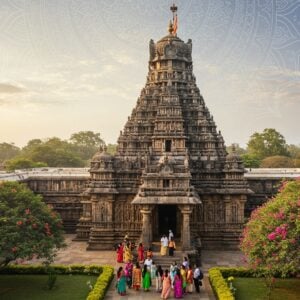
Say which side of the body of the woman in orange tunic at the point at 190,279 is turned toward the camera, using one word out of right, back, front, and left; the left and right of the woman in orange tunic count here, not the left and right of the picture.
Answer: back

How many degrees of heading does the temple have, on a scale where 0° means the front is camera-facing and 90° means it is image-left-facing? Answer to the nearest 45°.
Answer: approximately 0°

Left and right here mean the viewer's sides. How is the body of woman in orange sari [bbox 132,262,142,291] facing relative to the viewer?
facing away from the viewer

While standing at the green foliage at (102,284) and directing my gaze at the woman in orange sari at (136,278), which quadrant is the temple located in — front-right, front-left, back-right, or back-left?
front-left

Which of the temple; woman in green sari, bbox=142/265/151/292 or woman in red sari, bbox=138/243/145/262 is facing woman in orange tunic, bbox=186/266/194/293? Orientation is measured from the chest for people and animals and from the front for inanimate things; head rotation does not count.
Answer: the temple

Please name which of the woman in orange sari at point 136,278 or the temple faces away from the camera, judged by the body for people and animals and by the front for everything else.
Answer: the woman in orange sari

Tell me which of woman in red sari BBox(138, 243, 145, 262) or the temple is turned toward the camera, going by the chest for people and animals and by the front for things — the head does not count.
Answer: the temple

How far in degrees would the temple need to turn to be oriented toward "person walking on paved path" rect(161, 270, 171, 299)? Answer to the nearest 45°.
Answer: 0° — it already faces them

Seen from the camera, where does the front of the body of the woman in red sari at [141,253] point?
away from the camera

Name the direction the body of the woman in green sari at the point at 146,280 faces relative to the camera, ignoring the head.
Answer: away from the camera

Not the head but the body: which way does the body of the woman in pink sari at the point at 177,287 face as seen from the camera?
away from the camera

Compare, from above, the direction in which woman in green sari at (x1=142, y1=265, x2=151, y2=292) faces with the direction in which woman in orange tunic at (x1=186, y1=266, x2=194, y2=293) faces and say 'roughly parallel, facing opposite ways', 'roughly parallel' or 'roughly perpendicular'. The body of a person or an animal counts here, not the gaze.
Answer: roughly parallel

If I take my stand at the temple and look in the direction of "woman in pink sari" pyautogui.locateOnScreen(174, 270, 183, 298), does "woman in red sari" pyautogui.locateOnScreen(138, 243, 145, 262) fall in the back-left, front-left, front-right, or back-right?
front-right

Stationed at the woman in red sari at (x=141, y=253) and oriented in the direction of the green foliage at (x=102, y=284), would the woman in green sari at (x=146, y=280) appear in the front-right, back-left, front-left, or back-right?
front-left

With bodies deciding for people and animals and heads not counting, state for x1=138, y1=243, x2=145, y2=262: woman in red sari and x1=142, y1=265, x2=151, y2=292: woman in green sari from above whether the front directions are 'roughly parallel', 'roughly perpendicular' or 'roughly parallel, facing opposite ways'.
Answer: roughly parallel

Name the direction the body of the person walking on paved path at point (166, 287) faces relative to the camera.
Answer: away from the camera

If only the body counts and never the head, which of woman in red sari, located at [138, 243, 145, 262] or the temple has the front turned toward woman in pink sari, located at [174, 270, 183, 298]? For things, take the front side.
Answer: the temple
